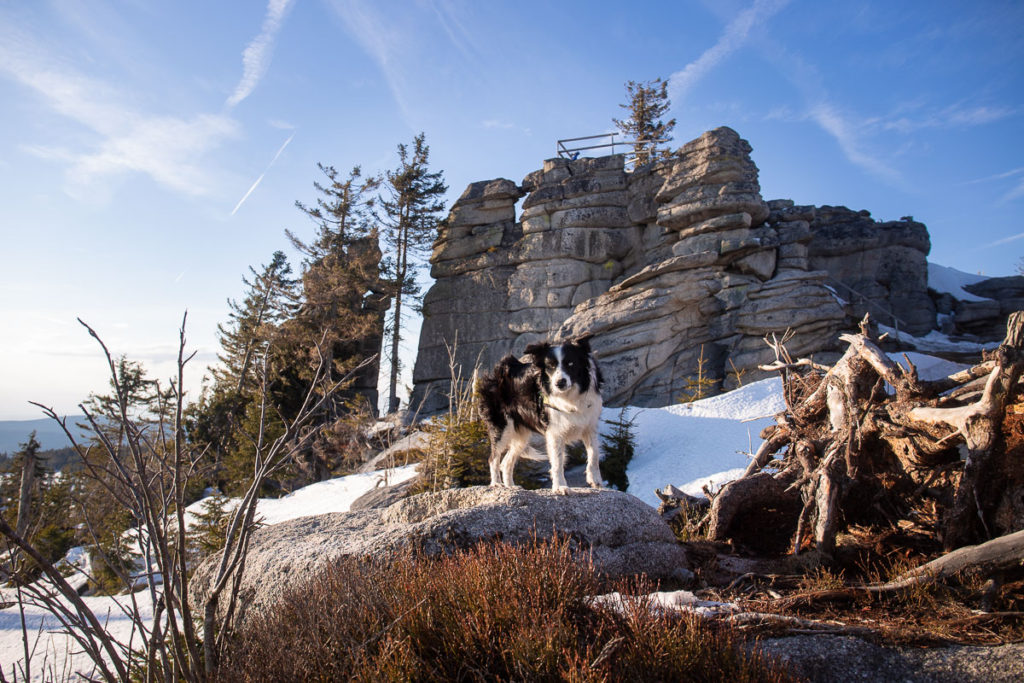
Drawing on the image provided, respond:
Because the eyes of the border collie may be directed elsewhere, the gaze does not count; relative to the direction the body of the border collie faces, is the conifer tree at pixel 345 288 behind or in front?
behind

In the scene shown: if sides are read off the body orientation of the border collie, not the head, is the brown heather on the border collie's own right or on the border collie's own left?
on the border collie's own right

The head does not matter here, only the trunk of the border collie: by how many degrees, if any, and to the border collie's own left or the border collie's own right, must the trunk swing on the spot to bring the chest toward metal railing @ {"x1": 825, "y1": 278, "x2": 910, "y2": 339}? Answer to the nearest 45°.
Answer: approximately 90° to the border collie's own left

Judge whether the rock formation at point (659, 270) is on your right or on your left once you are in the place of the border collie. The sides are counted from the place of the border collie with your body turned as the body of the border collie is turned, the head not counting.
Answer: on your left

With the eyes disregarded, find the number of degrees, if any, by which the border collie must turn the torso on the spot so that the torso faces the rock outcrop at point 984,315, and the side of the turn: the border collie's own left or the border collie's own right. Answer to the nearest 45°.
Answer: approximately 90° to the border collie's own left

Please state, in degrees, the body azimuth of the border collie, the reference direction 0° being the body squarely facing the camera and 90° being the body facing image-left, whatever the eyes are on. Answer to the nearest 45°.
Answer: approximately 315°
